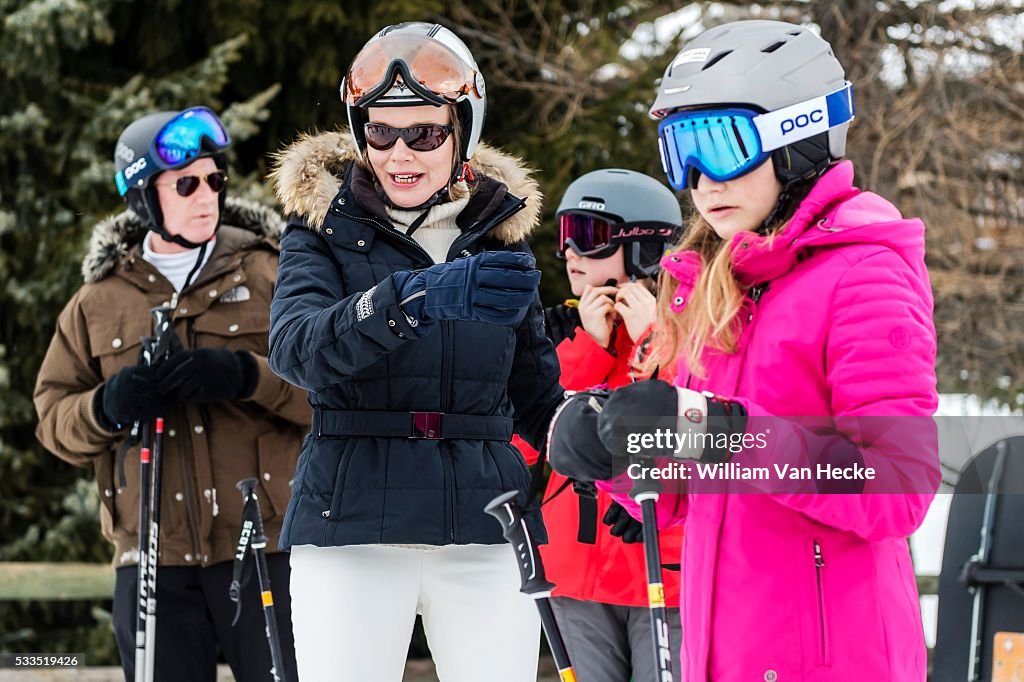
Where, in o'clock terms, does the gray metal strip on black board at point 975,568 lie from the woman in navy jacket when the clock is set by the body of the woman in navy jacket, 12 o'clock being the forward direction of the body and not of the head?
The gray metal strip on black board is roughly at 9 o'clock from the woman in navy jacket.

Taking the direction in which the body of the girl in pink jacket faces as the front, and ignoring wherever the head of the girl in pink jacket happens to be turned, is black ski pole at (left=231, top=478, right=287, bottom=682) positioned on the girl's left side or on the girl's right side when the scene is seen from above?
on the girl's right side

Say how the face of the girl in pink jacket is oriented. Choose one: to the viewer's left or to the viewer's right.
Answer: to the viewer's left

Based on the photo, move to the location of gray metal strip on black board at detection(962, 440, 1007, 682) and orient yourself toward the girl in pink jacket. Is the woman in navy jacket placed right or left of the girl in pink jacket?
right

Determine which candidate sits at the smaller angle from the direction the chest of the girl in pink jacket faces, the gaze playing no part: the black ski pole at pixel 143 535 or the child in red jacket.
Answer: the black ski pole

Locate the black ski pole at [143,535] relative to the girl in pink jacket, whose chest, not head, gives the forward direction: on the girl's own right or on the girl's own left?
on the girl's own right

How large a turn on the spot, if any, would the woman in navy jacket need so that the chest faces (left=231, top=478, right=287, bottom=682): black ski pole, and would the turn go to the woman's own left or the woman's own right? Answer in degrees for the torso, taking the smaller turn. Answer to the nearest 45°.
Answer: approximately 180°

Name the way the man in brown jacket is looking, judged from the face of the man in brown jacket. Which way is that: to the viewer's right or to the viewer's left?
to the viewer's right

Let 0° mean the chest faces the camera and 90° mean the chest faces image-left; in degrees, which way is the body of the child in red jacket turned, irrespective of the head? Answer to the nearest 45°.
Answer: approximately 45°

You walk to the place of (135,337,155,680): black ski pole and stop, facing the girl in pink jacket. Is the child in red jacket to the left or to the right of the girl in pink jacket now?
left

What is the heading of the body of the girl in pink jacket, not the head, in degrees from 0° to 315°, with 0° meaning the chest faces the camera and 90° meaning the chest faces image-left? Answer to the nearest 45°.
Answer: approximately 45°
